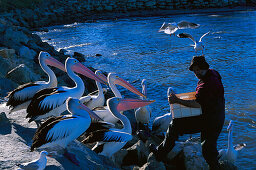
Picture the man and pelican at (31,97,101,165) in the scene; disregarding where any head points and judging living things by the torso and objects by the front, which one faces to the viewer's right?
the pelican

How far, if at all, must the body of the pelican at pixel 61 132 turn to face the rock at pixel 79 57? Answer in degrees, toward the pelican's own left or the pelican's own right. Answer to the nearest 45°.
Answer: approximately 90° to the pelican's own left

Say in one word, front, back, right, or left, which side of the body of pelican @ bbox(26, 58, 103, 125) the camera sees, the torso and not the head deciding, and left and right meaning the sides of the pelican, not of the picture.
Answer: right

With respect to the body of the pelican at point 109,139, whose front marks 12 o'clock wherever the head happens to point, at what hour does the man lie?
The man is roughly at 1 o'clock from the pelican.

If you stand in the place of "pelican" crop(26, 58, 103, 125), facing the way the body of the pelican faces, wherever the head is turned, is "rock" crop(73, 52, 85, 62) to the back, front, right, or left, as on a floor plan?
left

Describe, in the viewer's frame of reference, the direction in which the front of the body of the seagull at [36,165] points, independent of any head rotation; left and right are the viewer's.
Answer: facing to the right of the viewer

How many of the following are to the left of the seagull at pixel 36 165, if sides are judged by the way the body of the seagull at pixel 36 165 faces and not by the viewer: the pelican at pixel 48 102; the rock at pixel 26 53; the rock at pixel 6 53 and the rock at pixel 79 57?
4

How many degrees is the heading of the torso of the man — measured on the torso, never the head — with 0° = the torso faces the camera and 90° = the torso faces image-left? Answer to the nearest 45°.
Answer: approximately 90°

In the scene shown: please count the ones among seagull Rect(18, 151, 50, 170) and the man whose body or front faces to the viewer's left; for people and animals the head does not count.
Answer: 1

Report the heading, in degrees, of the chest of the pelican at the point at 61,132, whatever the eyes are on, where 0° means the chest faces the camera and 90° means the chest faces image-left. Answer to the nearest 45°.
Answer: approximately 270°

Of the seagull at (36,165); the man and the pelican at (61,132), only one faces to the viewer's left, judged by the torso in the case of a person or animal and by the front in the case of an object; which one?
the man

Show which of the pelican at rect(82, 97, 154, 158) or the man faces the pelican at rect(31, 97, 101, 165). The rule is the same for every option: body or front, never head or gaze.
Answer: the man

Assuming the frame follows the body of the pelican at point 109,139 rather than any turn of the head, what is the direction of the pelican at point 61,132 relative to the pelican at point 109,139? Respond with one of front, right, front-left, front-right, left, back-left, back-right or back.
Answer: back-right

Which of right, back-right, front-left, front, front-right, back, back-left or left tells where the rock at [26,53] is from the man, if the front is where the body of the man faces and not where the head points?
front-right
